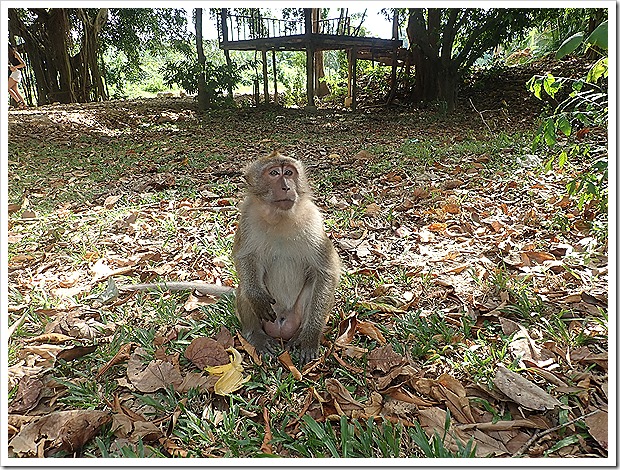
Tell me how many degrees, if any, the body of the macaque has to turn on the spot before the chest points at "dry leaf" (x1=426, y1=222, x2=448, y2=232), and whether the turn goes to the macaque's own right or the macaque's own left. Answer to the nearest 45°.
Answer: approximately 135° to the macaque's own left

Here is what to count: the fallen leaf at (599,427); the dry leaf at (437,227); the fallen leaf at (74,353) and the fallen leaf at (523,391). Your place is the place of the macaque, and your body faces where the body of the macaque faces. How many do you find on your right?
1

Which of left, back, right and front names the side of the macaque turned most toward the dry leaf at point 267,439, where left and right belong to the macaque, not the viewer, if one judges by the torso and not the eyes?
front

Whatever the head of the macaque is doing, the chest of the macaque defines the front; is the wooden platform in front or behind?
behind

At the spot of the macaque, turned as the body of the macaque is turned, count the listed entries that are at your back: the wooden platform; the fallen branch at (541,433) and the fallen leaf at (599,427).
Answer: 1

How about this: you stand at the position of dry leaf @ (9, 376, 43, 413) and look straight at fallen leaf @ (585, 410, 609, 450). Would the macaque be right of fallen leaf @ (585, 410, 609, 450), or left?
left

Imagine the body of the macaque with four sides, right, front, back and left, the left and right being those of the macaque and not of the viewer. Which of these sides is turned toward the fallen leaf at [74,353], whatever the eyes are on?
right

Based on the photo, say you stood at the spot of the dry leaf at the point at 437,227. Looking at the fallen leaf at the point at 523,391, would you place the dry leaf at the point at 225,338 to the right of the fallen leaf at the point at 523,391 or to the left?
right

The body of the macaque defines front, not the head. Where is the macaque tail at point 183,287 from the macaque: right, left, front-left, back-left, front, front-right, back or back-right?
back-right

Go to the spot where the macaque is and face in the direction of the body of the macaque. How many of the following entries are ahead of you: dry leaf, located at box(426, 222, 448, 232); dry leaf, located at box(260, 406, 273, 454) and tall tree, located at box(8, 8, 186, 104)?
1

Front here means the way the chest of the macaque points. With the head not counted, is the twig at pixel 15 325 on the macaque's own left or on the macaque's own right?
on the macaque's own right

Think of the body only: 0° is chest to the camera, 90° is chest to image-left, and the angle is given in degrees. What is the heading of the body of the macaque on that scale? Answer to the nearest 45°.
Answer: approximately 0°

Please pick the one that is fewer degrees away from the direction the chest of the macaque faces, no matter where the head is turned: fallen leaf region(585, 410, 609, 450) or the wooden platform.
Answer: the fallen leaf
